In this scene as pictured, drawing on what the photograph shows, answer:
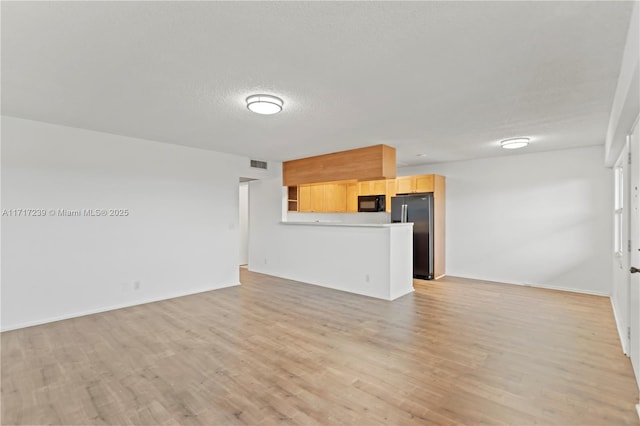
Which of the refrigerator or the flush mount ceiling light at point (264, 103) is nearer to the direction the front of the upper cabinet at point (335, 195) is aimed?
the flush mount ceiling light

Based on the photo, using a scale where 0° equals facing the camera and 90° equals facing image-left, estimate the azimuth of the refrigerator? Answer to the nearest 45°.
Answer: approximately 45°

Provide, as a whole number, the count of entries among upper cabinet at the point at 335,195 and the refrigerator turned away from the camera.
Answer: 0
